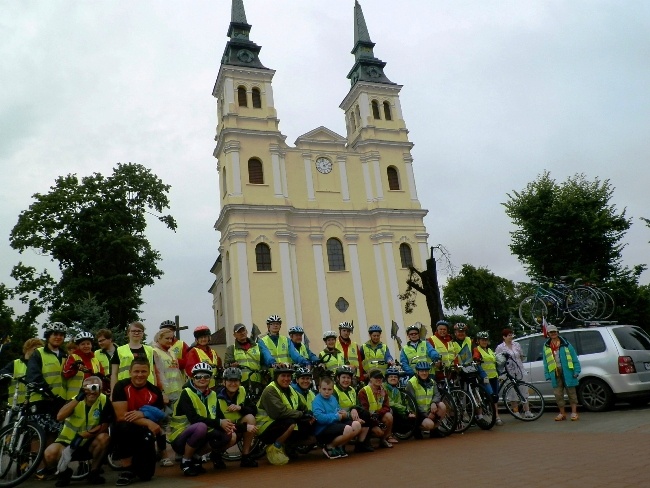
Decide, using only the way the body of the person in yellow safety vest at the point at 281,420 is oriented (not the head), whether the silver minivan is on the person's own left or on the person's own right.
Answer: on the person's own left

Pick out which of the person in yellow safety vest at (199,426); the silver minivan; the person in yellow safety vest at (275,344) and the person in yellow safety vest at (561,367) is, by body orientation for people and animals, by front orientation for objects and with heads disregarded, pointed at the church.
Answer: the silver minivan

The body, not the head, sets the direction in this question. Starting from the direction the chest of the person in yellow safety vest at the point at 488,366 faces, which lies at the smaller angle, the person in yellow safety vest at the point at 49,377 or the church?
the person in yellow safety vest

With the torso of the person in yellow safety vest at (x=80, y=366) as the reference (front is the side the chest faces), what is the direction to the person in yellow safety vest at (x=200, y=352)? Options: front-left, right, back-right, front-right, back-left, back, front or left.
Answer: left

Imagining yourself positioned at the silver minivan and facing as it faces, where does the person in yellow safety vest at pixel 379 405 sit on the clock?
The person in yellow safety vest is roughly at 9 o'clock from the silver minivan.

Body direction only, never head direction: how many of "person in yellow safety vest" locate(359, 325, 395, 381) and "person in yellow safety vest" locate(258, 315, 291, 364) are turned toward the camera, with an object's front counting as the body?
2
